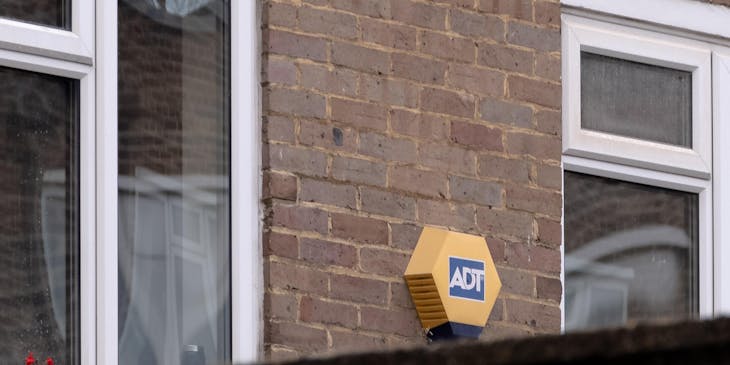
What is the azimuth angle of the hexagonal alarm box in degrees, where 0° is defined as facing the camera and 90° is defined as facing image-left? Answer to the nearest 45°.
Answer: approximately 315°

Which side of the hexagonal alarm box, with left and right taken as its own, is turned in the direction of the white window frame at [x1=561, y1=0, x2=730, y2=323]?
left
